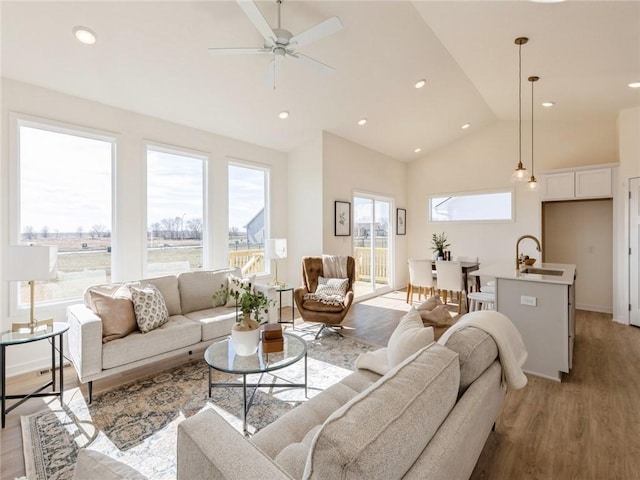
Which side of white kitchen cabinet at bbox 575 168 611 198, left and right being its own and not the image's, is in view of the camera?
front

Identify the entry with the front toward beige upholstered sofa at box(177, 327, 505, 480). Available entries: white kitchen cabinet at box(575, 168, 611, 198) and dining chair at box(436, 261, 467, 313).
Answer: the white kitchen cabinet

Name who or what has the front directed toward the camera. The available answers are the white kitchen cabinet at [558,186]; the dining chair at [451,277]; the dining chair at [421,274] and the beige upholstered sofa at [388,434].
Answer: the white kitchen cabinet

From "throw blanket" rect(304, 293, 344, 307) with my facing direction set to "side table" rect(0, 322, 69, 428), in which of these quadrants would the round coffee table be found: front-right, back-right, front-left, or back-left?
front-left

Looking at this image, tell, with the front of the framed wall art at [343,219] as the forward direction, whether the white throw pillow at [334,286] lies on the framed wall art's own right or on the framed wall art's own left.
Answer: on the framed wall art's own right

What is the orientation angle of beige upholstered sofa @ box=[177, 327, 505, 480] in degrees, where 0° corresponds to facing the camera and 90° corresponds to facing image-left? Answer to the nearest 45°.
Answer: approximately 135°

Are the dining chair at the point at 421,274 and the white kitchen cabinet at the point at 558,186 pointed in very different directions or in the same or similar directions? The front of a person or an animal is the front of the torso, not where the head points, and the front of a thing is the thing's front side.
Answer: very different directions

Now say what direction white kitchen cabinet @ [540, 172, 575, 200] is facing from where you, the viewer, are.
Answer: facing the viewer

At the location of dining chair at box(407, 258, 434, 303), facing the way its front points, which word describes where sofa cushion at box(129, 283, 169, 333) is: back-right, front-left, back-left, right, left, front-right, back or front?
back

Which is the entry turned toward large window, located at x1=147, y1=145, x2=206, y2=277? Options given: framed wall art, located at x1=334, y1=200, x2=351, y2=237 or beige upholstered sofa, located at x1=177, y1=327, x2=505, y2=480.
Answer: the beige upholstered sofa

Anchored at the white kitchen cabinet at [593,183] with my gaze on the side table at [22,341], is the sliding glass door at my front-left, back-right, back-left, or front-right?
front-right

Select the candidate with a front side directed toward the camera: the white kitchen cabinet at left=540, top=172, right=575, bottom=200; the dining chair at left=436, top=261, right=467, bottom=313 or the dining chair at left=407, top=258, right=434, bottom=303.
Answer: the white kitchen cabinet

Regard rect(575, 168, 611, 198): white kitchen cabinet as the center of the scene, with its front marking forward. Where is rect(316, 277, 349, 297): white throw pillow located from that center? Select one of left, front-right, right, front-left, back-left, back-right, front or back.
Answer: front-right

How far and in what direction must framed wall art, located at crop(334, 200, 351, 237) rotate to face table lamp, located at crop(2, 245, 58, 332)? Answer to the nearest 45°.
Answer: approximately 90° to its right

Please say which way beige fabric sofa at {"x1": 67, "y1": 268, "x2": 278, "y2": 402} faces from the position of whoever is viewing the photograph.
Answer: facing the viewer and to the right of the viewer

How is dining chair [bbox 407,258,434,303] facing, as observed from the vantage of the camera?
facing away from the viewer and to the right of the viewer

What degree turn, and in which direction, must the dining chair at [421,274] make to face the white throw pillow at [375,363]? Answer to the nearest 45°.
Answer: approximately 135° to its right
